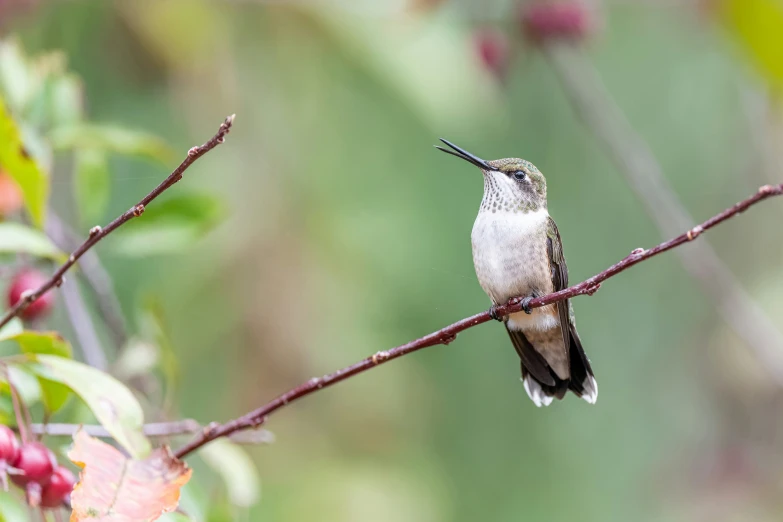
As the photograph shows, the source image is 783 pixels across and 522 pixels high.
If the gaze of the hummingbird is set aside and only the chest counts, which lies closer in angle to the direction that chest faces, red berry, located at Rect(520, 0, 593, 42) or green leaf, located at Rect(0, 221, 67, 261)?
the green leaf

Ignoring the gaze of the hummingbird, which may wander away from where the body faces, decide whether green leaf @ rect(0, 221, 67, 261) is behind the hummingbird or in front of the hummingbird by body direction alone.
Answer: in front

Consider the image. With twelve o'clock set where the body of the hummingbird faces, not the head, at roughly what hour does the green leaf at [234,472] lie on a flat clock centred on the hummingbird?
The green leaf is roughly at 1 o'clock from the hummingbird.

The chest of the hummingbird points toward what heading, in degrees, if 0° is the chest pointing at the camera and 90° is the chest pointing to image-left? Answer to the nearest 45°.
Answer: approximately 45°

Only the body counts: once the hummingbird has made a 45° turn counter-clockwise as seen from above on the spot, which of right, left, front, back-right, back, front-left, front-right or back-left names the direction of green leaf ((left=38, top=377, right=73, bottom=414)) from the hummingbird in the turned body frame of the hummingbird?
front-right

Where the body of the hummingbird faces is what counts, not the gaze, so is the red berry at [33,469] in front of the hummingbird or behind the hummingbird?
in front

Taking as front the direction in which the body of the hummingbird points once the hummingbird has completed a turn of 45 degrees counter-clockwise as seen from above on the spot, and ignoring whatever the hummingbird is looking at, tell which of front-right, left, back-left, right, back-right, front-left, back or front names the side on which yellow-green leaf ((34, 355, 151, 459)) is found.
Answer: front-right

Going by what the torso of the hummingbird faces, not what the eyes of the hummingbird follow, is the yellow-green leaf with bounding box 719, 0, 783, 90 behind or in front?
behind

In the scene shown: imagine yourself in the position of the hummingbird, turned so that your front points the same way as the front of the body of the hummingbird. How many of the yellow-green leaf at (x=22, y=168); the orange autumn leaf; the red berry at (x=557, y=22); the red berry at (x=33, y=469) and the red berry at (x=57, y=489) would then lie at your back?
1

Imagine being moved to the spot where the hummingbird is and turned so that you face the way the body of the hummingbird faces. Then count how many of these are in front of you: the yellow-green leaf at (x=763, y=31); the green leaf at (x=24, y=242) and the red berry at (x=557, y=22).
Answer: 1
